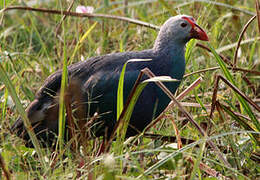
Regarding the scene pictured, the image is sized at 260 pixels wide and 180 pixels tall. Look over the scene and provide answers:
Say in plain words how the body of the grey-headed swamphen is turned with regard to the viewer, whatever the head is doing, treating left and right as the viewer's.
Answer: facing to the right of the viewer

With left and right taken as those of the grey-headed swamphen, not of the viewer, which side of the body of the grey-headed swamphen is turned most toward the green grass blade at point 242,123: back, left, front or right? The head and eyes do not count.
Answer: front
